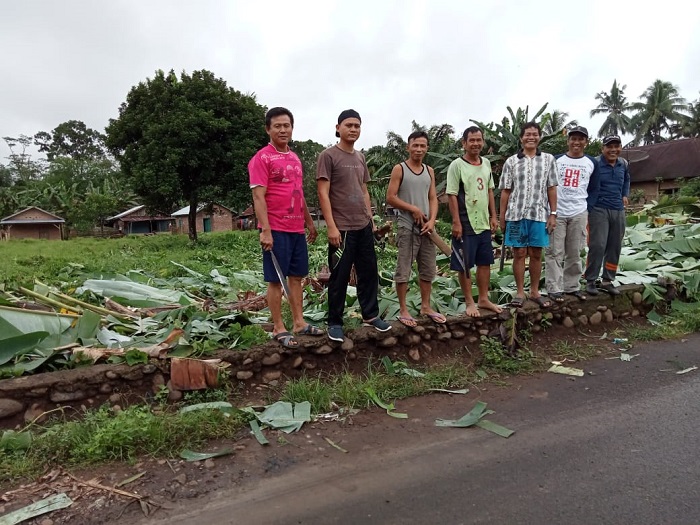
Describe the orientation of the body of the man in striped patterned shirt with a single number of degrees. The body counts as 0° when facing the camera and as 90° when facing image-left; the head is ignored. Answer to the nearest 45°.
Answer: approximately 0°

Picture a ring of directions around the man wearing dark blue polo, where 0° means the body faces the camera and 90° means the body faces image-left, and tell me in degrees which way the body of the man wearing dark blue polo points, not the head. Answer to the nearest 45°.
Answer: approximately 0°

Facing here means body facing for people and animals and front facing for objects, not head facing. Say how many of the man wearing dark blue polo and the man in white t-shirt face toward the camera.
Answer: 2

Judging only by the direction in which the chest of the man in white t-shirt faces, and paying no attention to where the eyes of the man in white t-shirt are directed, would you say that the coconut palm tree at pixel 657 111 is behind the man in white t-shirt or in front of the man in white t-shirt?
behind

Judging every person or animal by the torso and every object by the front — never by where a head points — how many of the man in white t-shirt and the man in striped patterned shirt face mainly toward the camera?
2

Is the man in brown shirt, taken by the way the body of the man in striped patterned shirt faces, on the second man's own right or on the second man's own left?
on the second man's own right

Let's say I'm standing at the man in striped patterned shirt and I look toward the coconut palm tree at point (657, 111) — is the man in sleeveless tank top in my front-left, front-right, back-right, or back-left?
back-left

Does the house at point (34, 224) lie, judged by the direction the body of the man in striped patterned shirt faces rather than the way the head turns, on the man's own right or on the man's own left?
on the man's own right
